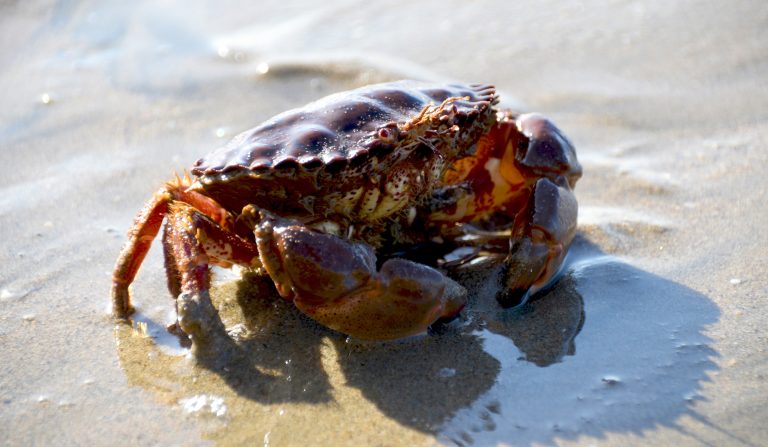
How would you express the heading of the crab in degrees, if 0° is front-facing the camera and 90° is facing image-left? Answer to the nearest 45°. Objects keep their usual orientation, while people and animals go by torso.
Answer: approximately 315°
